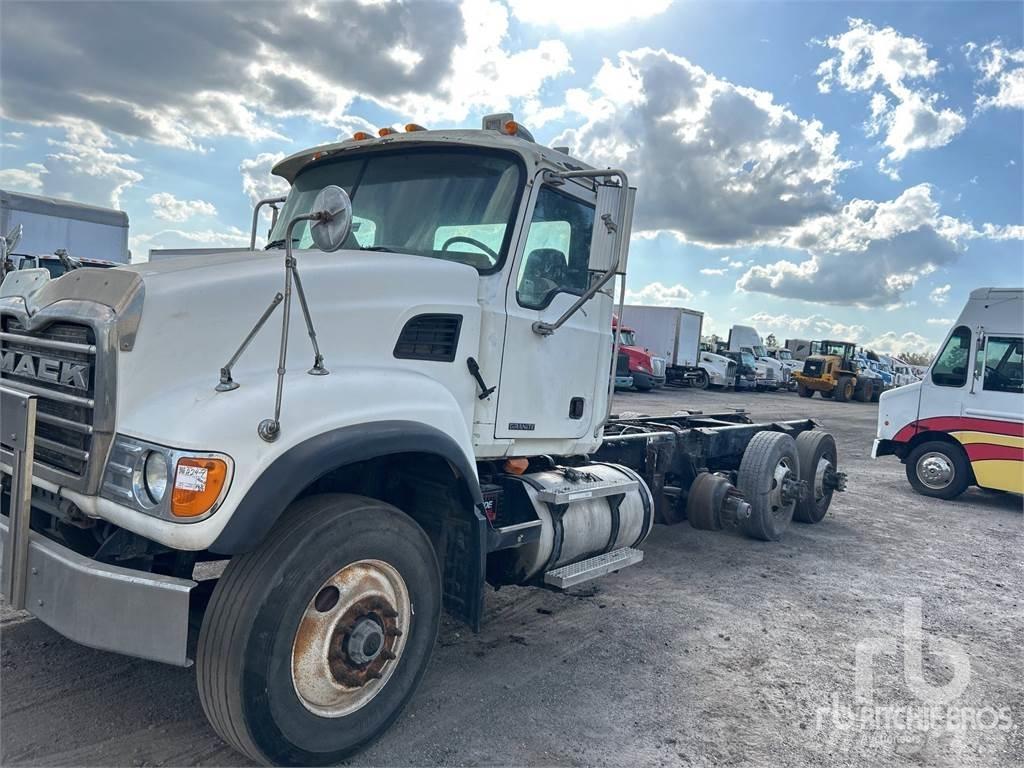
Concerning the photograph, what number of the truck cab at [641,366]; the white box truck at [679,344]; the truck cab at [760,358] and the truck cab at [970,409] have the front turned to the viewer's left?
1

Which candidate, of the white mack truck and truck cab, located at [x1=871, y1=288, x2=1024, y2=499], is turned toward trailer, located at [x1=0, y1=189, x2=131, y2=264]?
the truck cab

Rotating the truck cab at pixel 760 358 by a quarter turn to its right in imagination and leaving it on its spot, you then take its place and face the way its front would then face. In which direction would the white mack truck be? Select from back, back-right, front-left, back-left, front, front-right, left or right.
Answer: front-left

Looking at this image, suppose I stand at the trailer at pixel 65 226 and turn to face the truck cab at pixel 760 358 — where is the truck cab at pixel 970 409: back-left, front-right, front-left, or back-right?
front-right

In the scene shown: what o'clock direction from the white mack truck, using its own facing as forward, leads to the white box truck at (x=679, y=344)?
The white box truck is roughly at 5 o'clock from the white mack truck.

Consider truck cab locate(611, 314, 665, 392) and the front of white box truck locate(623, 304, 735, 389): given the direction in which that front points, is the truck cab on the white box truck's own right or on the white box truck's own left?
on the white box truck's own right

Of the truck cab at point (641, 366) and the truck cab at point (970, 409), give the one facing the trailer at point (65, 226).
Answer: the truck cab at point (970, 409)

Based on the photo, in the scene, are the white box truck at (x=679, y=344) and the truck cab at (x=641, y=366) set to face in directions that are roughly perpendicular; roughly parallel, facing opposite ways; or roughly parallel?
roughly parallel

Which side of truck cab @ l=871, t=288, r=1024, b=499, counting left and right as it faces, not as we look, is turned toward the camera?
left

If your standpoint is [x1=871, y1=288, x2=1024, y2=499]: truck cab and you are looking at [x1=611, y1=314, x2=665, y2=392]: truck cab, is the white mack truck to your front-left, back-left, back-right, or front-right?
back-left

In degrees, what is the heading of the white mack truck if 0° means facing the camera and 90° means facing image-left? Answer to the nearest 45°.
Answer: approximately 45°

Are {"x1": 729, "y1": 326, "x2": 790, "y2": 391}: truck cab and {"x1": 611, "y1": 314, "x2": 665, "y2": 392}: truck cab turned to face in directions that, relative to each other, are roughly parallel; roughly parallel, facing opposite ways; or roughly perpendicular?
roughly parallel

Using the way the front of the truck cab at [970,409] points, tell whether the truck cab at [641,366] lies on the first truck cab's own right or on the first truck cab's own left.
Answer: on the first truck cab's own right

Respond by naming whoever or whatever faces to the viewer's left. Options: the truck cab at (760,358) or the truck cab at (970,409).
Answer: the truck cab at (970,409)

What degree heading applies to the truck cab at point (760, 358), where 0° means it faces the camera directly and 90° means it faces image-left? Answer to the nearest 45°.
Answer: approximately 315°

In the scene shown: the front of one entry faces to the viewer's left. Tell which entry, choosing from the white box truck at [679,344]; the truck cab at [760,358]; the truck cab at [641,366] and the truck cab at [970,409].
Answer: the truck cab at [970,409]

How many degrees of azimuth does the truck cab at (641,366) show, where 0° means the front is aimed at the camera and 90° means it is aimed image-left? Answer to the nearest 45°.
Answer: approximately 315°

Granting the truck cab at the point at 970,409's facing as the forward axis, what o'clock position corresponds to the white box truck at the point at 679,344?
The white box truck is roughly at 2 o'clock from the truck cab.
